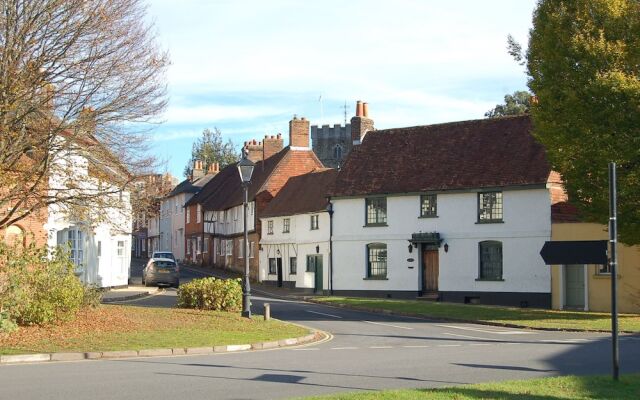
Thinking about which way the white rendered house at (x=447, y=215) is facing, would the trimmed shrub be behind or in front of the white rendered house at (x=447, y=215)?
in front

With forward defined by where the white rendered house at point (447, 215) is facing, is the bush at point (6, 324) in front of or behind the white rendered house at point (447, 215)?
in front

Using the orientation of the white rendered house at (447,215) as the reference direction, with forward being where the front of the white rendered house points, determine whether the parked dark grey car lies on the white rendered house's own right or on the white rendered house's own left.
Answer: on the white rendered house's own right

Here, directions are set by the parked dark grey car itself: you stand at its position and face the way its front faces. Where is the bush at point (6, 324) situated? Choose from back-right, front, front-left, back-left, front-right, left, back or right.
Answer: back

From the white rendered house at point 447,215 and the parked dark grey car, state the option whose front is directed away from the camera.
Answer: the parked dark grey car

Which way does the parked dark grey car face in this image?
away from the camera

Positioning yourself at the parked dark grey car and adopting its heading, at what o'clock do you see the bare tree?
The bare tree is roughly at 6 o'clock from the parked dark grey car.
